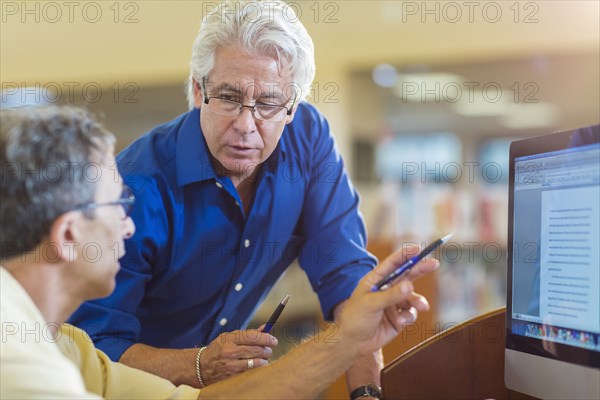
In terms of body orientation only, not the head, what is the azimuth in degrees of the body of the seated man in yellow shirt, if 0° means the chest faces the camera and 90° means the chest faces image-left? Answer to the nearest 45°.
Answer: approximately 225°

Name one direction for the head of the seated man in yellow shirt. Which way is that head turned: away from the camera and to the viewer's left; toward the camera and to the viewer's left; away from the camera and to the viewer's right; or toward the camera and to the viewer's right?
away from the camera and to the viewer's right

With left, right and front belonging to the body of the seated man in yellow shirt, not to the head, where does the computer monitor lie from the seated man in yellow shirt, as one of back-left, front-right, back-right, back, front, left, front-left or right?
front-right

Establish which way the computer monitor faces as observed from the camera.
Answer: facing the viewer and to the left of the viewer

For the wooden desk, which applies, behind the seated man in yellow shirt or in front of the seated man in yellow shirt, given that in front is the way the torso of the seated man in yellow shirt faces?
in front

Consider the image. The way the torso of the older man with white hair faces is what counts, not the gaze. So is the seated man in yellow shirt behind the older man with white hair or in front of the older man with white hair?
in front

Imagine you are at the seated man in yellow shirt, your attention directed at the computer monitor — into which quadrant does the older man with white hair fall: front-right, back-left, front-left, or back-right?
front-left

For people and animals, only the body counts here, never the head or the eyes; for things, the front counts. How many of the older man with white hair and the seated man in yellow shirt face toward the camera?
1

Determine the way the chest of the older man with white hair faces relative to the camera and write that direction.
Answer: toward the camera

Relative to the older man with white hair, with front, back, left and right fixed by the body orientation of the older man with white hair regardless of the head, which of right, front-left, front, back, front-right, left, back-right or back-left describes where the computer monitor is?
front-left

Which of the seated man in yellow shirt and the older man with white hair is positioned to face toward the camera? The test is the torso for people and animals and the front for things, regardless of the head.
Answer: the older man with white hair

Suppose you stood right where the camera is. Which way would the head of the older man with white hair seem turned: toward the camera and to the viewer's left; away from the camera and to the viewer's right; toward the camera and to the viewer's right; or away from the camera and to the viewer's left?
toward the camera and to the viewer's left
